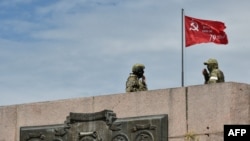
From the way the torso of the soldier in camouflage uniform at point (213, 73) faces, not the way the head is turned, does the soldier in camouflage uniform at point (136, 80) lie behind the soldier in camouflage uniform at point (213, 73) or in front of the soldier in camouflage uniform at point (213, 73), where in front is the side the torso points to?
in front

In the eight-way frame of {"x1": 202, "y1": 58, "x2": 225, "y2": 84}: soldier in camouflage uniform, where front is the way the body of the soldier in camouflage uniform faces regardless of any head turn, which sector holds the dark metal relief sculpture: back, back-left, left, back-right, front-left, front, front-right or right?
front
